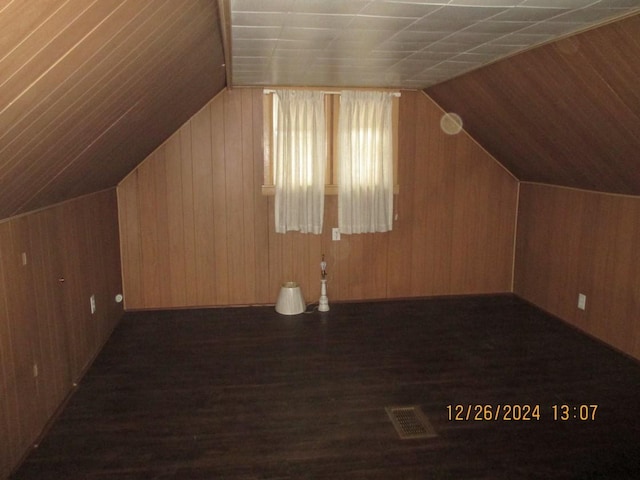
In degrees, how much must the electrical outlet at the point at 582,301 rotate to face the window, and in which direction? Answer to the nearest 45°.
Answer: approximately 45° to its right

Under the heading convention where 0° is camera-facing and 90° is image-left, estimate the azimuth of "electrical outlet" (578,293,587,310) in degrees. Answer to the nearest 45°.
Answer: approximately 45°

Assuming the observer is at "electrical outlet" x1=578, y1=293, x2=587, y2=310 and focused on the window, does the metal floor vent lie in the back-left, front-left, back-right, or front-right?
front-left

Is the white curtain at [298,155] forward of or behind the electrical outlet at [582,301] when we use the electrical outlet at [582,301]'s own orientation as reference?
forward

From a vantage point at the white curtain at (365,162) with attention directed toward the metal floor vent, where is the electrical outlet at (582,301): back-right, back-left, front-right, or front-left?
front-left

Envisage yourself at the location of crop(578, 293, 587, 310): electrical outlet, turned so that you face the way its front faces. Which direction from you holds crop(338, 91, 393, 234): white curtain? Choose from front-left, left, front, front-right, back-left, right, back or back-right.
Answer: front-right

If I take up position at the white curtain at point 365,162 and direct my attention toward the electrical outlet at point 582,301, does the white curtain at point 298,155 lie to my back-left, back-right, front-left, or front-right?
back-right

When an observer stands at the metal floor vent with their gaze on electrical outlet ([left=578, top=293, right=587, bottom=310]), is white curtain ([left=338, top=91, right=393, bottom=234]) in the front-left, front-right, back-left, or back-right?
front-left

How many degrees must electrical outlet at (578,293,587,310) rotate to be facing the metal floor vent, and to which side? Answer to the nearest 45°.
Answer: approximately 45° to its left

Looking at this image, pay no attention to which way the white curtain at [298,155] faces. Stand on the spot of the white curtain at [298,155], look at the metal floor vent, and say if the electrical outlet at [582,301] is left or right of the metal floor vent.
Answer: left
